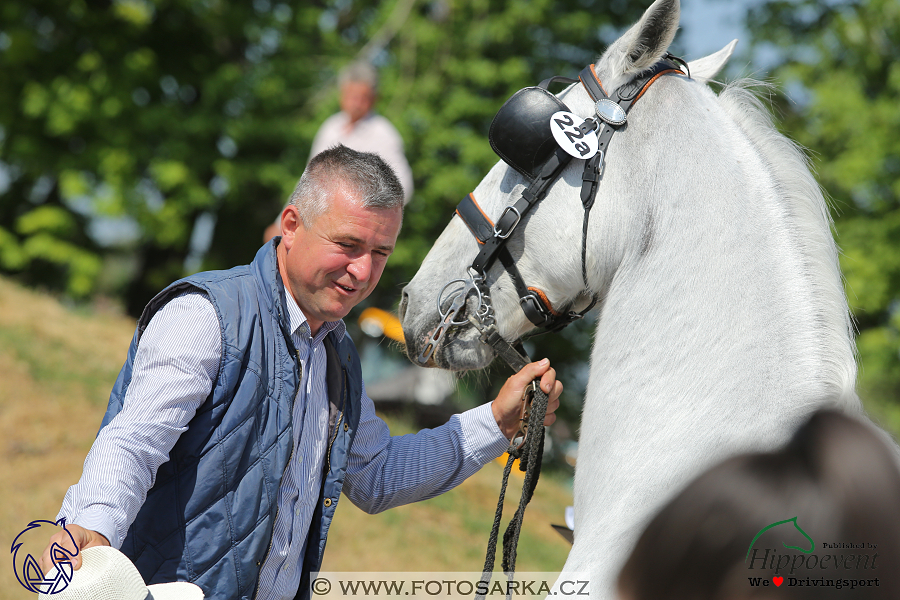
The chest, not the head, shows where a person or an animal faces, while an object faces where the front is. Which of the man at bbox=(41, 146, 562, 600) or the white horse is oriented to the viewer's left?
the white horse

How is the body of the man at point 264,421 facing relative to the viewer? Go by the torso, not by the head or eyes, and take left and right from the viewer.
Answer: facing the viewer and to the right of the viewer

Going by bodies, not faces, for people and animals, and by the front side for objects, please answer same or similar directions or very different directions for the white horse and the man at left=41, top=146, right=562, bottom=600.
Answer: very different directions

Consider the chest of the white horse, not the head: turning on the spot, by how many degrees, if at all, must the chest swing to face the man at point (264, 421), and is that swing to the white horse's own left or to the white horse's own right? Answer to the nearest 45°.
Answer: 0° — it already faces them

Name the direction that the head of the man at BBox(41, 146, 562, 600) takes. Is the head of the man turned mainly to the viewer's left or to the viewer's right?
to the viewer's right

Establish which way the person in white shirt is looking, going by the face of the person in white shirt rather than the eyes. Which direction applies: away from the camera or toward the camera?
toward the camera

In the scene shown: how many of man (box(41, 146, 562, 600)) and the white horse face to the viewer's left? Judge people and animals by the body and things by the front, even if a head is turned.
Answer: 1

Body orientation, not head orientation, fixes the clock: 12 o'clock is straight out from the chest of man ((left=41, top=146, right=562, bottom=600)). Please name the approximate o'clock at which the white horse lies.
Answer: The white horse is roughly at 11 o'clock from the man.

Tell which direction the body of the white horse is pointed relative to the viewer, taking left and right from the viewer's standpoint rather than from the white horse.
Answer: facing to the left of the viewer
